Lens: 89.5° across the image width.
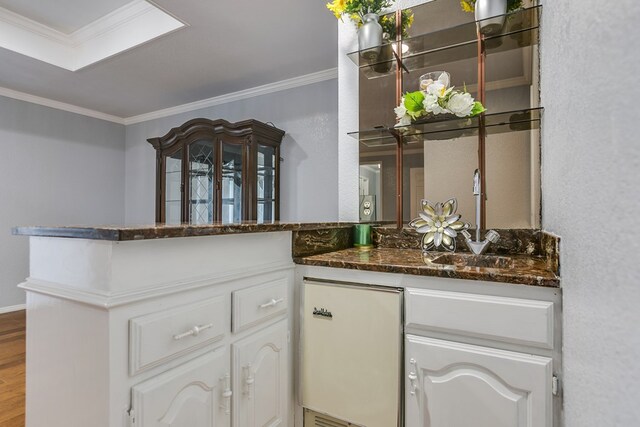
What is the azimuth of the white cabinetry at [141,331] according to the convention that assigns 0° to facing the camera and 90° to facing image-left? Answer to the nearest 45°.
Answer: approximately 315°

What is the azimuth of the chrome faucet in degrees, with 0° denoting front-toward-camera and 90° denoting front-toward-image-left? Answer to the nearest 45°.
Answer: approximately 0°

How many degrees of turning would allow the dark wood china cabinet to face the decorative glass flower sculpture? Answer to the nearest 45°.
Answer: approximately 90° to its left

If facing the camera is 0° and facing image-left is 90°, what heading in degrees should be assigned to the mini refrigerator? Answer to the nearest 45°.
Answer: approximately 45°
